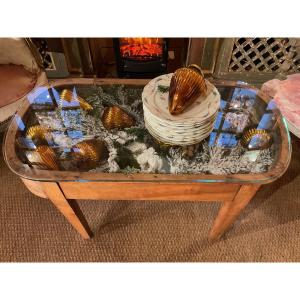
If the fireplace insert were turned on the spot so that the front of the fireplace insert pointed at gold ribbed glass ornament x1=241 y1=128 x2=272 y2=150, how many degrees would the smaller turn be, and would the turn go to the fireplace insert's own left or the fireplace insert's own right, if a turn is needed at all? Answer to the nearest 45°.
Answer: approximately 45° to the fireplace insert's own left

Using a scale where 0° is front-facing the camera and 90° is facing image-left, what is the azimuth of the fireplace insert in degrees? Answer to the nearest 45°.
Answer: approximately 0°

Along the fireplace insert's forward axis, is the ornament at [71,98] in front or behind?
in front

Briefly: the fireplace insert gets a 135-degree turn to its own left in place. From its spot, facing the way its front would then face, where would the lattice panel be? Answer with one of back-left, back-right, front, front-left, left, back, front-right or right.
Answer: front-right

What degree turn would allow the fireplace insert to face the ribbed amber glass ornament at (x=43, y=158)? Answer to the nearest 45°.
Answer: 0° — it already faces it

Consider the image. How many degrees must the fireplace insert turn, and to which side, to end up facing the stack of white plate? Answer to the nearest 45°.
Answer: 0° — it already faces it

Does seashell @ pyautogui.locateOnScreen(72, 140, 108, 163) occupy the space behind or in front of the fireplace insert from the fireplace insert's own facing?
in front

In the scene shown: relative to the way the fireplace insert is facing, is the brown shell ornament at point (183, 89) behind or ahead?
ahead

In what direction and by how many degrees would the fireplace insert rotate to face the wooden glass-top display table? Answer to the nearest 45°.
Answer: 0° — it already faces it

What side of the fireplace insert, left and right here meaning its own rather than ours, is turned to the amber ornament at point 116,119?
front
